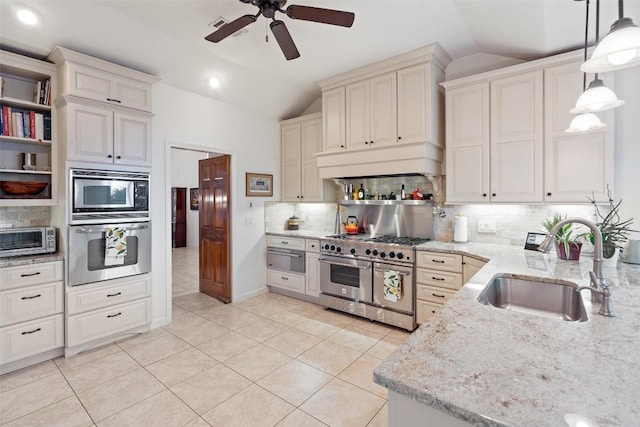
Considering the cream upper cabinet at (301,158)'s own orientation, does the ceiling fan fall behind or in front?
in front

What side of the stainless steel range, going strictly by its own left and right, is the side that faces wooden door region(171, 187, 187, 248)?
right

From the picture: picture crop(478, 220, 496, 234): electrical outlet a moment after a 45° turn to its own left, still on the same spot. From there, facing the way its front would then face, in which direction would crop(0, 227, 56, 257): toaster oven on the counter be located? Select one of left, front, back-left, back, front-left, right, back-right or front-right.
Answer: right

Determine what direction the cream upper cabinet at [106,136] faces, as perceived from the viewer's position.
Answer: facing the viewer and to the right of the viewer

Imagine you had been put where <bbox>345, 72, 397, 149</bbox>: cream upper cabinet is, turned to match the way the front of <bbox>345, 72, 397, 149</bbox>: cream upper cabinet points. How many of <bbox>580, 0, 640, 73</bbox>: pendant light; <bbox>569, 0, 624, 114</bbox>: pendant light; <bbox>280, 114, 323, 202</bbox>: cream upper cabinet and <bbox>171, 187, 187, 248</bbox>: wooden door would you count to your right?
2

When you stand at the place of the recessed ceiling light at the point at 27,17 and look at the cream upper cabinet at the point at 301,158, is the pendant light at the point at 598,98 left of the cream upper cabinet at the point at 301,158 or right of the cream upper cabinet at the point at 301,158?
right

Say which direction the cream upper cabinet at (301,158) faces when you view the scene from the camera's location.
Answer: facing the viewer and to the left of the viewer

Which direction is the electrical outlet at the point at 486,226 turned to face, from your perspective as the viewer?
facing the viewer

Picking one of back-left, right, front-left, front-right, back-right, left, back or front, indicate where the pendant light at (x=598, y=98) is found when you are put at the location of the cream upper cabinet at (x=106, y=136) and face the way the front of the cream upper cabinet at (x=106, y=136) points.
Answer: front

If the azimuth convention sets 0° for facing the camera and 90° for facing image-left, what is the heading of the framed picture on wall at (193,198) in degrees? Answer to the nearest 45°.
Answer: approximately 315°

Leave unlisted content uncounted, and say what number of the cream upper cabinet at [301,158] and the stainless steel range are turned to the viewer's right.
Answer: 0

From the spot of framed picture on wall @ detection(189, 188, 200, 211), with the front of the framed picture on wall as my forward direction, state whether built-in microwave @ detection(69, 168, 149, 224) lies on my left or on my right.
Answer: on my right

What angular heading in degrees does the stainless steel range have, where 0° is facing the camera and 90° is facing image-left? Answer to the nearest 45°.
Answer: approximately 45°
